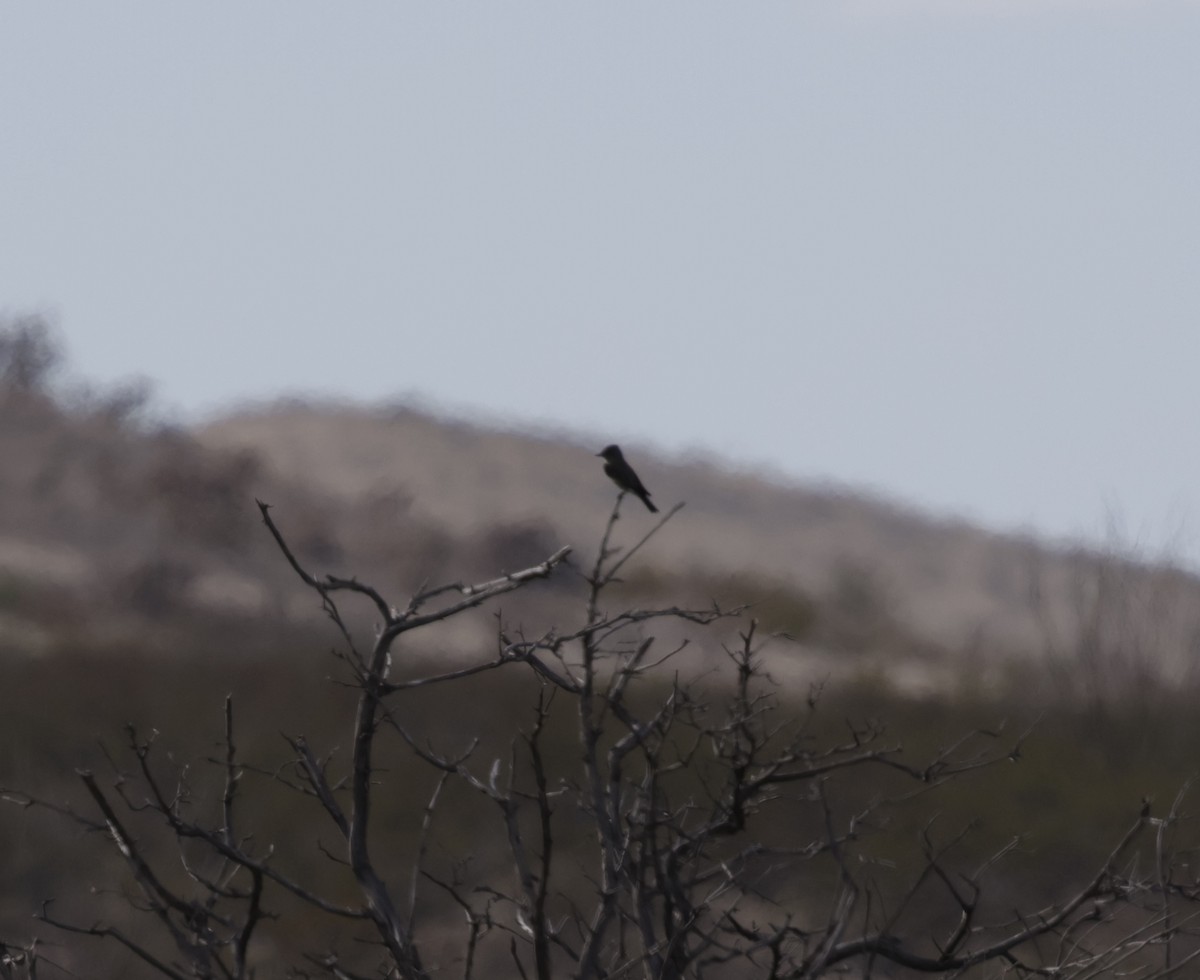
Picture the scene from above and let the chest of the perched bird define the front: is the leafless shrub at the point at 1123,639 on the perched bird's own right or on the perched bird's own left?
on the perched bird's own right

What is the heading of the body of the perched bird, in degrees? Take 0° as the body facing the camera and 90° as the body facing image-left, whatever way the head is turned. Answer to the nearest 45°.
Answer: approximately 90°
